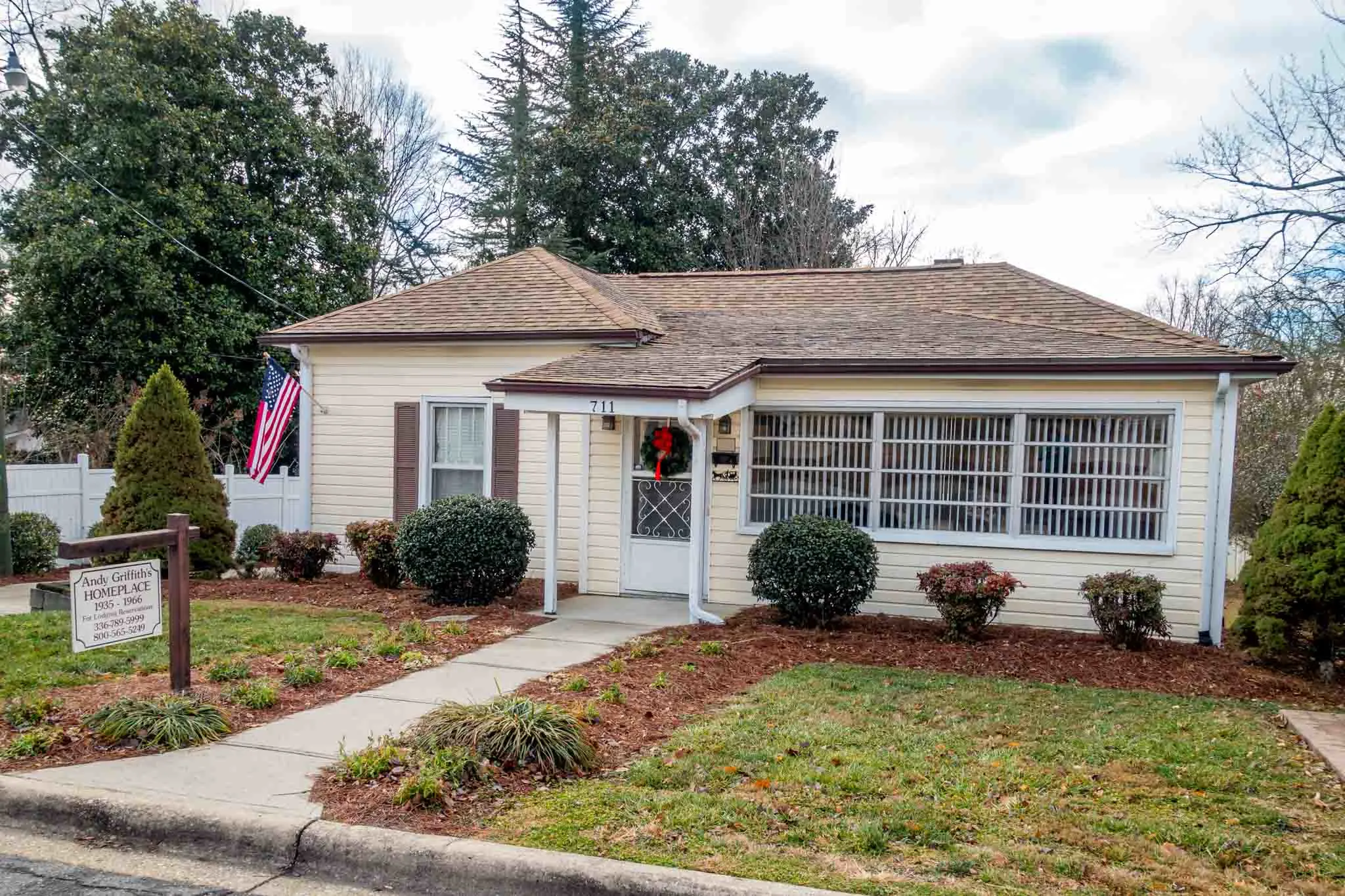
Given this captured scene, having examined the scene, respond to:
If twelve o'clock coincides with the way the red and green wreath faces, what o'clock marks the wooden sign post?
The wooden sign post is roughly at 1 o'clock from the red and green wreath.

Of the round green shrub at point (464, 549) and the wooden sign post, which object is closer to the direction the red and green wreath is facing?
the wooden sign post

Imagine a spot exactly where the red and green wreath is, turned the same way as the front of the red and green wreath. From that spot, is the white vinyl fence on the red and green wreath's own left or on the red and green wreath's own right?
on the red and green wreath's own right

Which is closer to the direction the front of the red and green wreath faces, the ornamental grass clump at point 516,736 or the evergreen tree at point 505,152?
the ornamental grass clump

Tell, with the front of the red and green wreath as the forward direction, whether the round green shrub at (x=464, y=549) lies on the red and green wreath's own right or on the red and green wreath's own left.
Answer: on the red and green wreath's own right

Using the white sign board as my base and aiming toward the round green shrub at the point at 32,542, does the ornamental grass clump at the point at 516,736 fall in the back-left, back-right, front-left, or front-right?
back-right

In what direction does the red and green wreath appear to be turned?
toward the camera

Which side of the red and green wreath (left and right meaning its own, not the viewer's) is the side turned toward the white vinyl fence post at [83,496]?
right

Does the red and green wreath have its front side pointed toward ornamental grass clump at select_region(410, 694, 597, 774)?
yes

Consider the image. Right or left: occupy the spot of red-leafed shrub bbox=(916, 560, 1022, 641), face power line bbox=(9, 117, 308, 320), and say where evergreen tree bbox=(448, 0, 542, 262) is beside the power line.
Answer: right

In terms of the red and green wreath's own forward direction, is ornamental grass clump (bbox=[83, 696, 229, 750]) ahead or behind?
ahead

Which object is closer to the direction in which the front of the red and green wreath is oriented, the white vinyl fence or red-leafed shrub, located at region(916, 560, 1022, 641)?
the red-leafed shrub

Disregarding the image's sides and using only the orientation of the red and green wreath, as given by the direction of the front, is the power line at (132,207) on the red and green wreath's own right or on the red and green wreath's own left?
on the red and green wreath's own right

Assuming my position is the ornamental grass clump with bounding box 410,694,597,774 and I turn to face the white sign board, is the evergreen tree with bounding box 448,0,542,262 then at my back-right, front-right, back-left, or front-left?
front-right

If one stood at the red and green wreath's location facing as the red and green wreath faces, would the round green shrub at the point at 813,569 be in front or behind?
in front

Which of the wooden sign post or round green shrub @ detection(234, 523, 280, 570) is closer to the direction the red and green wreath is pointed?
the wooden sign post

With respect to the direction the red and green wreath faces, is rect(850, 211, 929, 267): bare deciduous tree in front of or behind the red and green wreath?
behind

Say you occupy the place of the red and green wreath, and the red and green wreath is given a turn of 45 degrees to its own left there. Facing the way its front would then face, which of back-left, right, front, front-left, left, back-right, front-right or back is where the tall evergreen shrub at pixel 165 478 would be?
back-right

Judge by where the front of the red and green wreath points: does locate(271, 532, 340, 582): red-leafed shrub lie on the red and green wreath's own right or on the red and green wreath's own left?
on the red and green wreath's own right

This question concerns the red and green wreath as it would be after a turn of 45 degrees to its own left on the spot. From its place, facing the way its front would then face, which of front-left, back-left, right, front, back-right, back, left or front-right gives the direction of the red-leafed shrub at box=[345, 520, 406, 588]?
back-right
